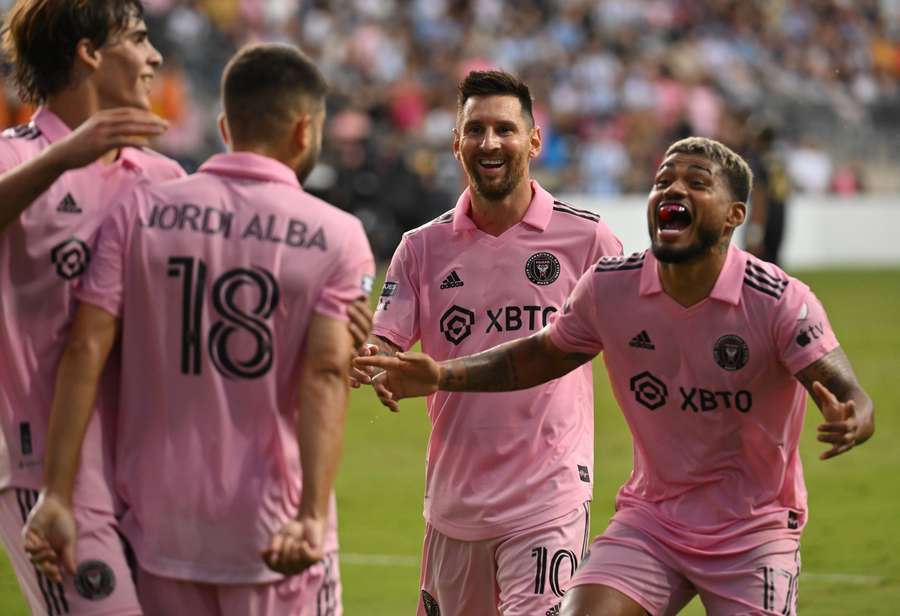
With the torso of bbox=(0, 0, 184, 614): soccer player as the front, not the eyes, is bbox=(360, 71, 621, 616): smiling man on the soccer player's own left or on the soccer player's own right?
on the soccer player's own left

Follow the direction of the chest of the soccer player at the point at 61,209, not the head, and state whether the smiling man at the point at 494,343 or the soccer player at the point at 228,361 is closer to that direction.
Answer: the soccer player

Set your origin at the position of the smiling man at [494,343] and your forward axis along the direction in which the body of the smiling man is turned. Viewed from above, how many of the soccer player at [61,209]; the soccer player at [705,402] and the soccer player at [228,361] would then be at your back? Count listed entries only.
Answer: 0

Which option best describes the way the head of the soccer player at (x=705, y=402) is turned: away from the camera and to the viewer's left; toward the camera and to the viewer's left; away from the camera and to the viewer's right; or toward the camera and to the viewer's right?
toward the camera and to the viewer's left

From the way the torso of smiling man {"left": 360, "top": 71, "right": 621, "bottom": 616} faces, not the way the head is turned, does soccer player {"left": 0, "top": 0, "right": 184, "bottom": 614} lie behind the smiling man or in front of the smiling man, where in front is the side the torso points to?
in front

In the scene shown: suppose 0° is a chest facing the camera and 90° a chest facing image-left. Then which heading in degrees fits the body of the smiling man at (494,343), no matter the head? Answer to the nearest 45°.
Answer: approximately 0°

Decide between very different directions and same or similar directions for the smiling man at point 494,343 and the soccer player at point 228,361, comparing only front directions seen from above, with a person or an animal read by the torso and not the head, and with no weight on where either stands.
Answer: very different directions

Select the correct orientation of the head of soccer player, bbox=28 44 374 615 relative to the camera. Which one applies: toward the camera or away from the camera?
away from the camera

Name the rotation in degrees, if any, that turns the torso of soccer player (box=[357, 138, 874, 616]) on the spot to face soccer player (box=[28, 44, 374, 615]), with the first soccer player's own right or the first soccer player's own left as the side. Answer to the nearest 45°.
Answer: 0° — they already face them

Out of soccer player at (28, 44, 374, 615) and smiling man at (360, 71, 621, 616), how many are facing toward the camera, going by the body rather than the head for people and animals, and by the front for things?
1

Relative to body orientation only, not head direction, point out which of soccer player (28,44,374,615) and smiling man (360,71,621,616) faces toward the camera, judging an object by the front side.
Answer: the smiling man

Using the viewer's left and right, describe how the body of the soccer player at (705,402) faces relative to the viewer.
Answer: facing the viewer and to the left of the viewer

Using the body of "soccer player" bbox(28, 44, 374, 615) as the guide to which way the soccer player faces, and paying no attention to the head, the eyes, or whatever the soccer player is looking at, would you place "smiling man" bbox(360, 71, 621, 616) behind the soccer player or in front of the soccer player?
in front

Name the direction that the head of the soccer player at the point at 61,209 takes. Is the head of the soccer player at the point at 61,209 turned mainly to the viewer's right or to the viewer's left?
to the viewer's right

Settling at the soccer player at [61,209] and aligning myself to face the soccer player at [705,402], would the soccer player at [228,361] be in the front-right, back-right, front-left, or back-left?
front-right

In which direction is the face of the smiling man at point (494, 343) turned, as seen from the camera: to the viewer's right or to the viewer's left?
to the viewer's left

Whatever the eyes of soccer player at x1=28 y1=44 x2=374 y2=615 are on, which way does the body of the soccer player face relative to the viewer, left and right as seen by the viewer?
facing away from the viewer
